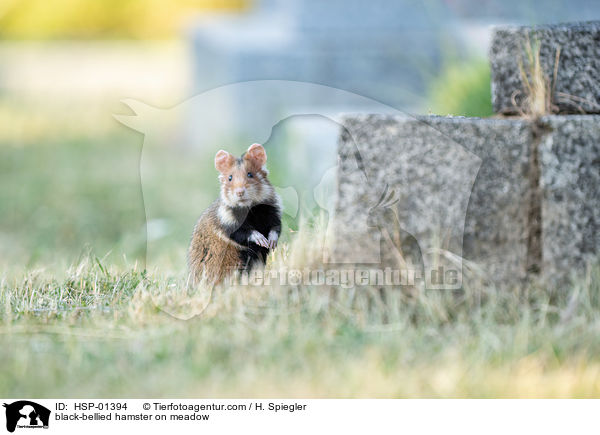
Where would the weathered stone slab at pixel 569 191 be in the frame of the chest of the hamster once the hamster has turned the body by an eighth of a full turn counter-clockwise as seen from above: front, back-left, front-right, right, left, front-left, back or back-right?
front

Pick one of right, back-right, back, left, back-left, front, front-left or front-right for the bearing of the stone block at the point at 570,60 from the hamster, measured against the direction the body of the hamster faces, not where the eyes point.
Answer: front-left

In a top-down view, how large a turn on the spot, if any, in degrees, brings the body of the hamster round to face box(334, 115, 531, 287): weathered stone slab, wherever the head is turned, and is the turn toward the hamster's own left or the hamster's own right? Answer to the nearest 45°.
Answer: approximately 45° to the hamster's own left

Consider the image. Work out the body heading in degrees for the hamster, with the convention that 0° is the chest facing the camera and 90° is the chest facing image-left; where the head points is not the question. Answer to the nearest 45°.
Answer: approximately 315°
